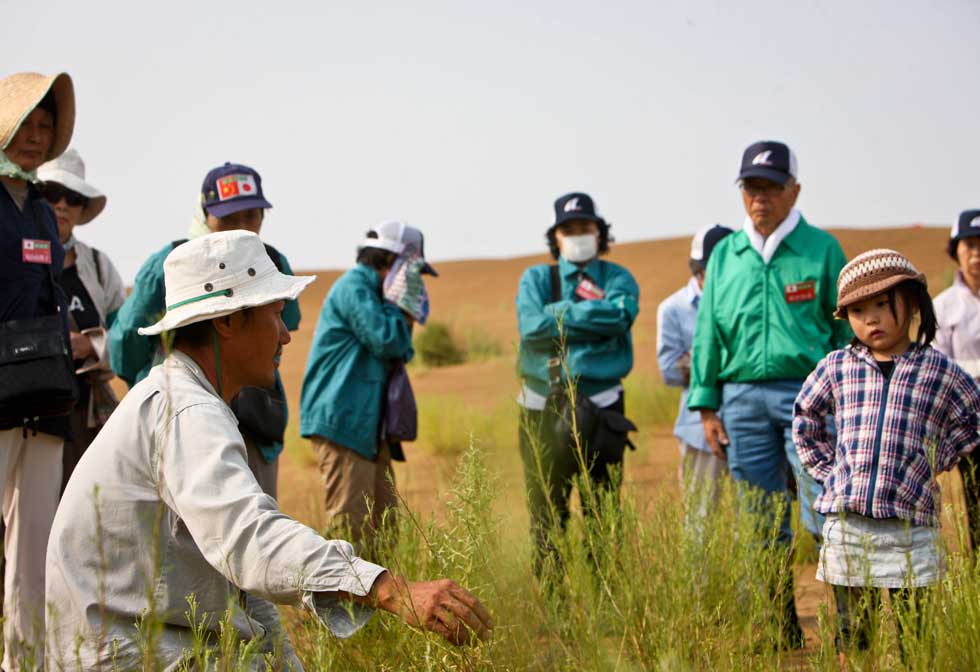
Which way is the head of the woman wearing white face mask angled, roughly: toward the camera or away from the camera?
toward the camera

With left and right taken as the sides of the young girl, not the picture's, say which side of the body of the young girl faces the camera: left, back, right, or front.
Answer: front

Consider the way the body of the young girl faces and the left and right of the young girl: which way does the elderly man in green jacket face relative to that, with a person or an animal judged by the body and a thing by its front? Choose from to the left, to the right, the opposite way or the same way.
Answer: the same way

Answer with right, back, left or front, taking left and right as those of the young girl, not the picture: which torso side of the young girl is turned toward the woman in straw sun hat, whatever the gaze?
right

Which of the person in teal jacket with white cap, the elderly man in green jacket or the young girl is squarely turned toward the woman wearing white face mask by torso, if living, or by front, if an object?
the person in teal jacket with white cap

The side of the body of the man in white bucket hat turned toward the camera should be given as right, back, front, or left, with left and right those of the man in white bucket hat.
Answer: right

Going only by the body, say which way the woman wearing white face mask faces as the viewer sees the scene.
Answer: toward the camera

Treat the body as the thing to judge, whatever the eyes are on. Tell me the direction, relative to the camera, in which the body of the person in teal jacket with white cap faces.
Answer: to the viewer's right

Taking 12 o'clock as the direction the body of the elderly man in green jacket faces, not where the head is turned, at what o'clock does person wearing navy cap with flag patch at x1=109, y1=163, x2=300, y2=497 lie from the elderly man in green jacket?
The person wearing navy cap with flag patch is roughly at 2 o'clock from the elderly man in green jacket.

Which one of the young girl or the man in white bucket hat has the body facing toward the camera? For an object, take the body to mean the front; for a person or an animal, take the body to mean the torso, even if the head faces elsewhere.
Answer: the young girl

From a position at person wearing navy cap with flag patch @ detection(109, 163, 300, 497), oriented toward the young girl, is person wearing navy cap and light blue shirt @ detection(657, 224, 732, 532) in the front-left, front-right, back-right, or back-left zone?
front-left

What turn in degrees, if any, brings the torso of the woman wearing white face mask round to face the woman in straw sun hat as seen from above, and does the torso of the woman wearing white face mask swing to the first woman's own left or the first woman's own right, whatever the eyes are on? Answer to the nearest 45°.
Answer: approximately 45° to the first woman's own right

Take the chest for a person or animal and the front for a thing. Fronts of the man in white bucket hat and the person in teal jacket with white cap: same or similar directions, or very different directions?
same or similar directions

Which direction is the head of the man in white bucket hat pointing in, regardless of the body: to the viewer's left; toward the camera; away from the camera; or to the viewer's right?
to the viewer's right

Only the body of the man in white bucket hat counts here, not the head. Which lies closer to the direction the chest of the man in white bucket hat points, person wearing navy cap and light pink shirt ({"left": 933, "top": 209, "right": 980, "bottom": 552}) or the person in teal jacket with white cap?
the person wearing navy cap and light pink shirt

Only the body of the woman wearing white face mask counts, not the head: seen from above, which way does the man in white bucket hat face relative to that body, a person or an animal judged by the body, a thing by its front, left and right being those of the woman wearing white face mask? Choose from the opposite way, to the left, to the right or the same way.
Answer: to the left

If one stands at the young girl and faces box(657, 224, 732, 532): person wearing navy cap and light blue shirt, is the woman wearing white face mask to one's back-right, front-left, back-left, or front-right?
front-left

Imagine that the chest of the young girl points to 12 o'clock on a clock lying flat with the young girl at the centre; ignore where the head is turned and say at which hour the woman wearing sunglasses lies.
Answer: The woman wearing sunglasses is roughly at 3 o'clock from the young girl.

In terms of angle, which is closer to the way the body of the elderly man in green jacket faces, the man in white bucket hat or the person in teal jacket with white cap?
the man in white bucket hat
